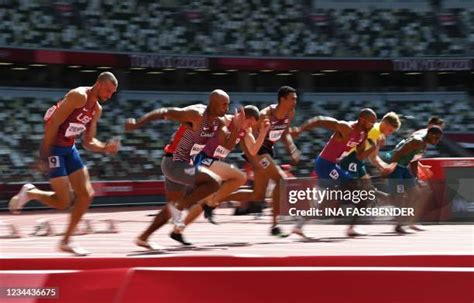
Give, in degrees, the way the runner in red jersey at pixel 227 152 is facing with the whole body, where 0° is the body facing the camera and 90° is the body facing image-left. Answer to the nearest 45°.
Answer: approximately 270°

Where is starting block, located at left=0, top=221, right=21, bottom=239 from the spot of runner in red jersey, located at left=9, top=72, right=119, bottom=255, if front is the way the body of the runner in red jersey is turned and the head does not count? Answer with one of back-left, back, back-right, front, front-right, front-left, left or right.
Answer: back-left

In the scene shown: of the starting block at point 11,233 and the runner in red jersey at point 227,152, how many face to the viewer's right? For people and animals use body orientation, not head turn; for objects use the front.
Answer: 2

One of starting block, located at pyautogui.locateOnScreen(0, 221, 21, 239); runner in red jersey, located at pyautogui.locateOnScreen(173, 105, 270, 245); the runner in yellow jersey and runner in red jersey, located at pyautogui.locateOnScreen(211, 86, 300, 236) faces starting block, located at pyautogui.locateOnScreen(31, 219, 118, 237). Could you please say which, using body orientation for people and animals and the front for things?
starting block, located at pyautogui.locateOnScreen(0, 221, 21, 239)
